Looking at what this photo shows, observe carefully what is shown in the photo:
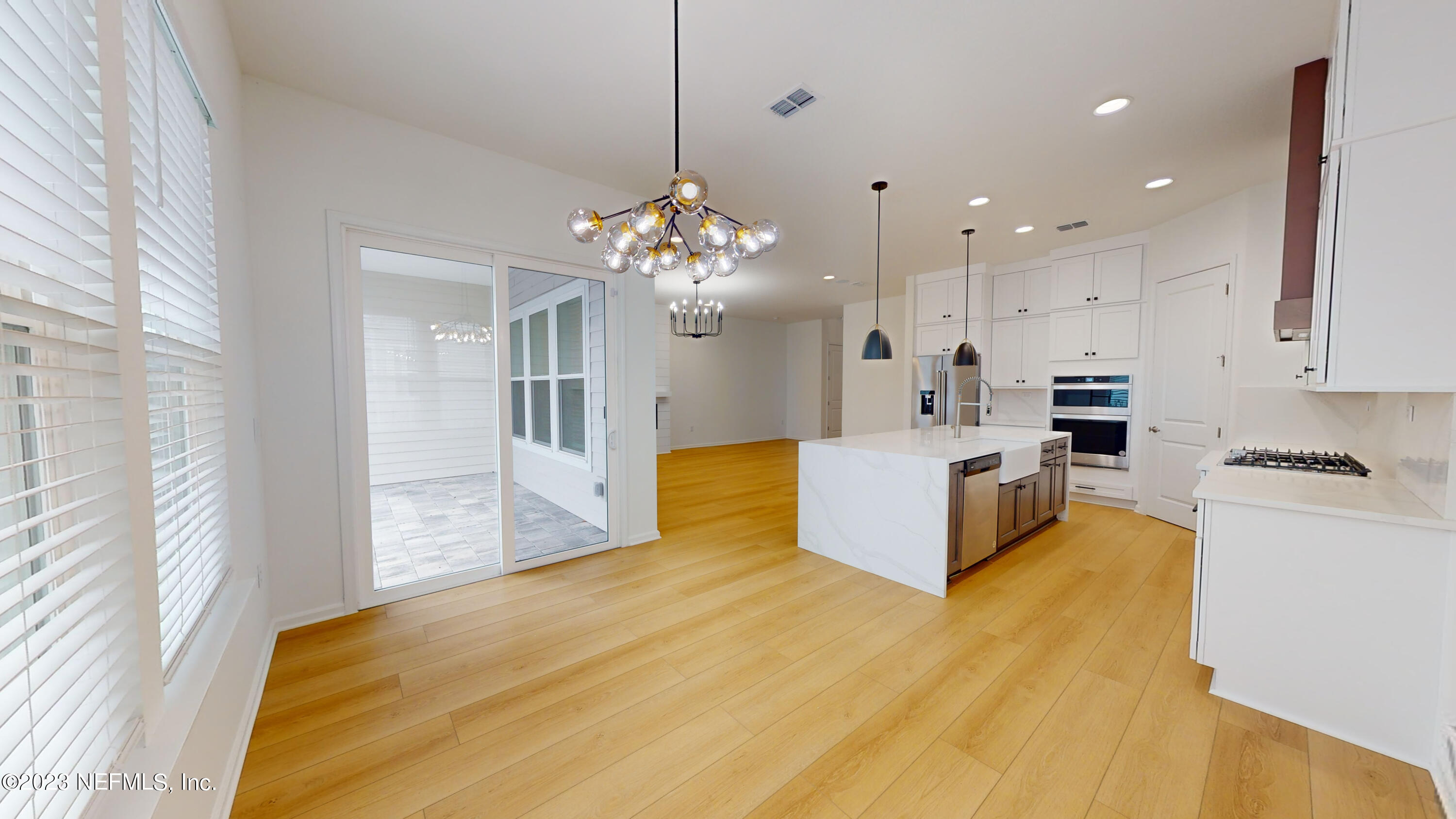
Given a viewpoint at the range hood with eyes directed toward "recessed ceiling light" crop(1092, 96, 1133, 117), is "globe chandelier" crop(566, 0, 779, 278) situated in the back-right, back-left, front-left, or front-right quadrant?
front-left

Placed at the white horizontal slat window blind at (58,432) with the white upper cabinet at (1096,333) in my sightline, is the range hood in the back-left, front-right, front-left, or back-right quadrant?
front-right

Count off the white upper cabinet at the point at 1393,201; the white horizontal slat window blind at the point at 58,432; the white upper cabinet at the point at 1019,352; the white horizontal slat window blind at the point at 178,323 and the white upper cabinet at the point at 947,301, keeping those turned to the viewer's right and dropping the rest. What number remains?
2

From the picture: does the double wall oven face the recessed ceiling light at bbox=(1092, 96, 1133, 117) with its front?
yes

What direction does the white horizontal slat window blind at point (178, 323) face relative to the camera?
to the viewer's right

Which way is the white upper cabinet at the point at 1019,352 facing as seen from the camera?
toward the camera

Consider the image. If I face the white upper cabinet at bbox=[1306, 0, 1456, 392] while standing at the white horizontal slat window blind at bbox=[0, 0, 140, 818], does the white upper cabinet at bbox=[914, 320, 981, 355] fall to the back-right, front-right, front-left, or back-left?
front-left

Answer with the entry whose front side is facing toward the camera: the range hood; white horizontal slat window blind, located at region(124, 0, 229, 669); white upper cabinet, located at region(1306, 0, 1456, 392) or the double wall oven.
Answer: the double wall oven

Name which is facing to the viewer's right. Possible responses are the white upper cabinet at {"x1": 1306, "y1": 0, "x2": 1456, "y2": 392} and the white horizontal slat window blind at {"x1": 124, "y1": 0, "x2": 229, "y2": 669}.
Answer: the white horizontal slat window blind

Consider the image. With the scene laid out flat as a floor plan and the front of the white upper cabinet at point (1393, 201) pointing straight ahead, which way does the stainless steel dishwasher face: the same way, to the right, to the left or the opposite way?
the opposite way

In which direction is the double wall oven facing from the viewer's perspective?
toward the camera

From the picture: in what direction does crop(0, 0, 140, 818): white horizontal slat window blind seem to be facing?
to the viewer's right

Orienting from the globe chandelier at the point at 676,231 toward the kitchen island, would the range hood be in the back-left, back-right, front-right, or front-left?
front-right

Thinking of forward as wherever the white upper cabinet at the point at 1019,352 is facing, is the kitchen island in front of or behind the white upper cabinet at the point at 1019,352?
in front

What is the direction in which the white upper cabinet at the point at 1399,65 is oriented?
to the viewer's left

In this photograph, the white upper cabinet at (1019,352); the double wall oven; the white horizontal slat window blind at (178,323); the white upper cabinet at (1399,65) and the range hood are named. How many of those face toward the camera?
2
